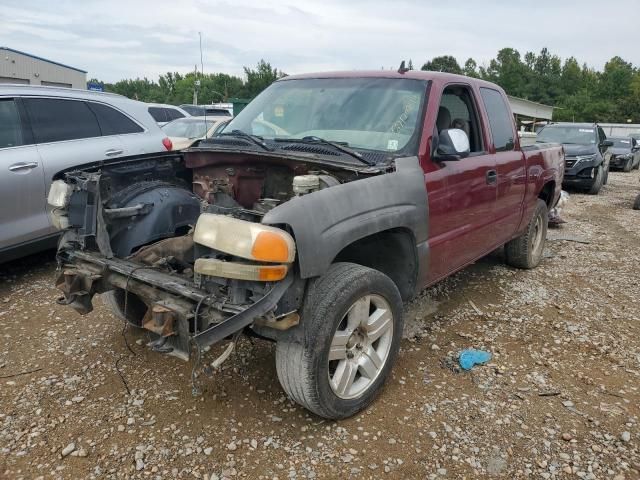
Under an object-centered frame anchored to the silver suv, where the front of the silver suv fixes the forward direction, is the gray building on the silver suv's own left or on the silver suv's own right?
on the silver suv's own right

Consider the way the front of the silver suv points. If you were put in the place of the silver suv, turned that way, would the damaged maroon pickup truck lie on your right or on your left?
on your left

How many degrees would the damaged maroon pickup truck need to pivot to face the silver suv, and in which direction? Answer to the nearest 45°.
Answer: approximately 90° to its right

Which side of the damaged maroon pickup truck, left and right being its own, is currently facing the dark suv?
back

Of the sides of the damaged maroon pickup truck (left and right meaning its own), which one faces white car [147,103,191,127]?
right

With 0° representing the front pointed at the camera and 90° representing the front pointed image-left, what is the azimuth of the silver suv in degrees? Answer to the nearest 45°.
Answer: approximately 45°

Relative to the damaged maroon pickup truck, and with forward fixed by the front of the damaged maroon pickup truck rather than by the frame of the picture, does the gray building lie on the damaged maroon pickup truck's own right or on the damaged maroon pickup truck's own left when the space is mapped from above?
on the damaged maroon pickup truck's own right
